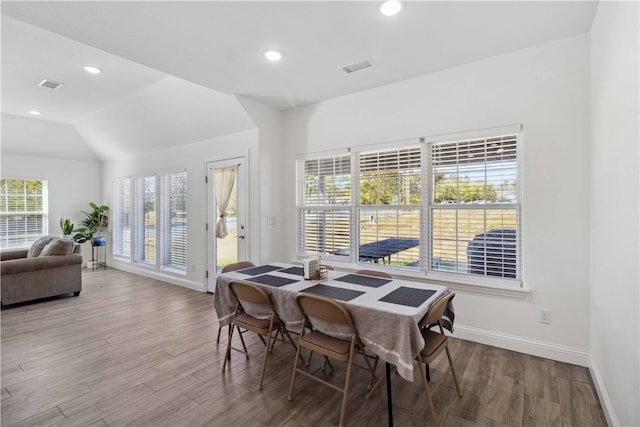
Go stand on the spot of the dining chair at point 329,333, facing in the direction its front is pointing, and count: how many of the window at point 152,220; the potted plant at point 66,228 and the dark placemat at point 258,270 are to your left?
3

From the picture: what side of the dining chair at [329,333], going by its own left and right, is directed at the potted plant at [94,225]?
left

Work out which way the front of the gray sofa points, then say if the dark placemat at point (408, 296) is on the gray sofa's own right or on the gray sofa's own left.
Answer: on the gray sofa's own left

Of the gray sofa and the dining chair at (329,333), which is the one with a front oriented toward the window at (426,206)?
the dining chair

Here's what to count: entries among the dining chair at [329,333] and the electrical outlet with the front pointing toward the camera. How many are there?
1

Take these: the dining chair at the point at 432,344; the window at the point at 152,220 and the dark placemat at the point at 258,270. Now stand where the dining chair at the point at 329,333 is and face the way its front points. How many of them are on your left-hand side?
2

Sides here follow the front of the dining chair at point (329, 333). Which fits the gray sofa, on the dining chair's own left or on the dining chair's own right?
on the dining chair's own left

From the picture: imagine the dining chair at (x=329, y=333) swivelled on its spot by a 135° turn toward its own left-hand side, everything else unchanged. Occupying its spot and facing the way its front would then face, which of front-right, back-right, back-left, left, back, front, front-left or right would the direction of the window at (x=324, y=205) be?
right

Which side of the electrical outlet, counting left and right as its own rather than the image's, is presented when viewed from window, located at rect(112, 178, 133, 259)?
right

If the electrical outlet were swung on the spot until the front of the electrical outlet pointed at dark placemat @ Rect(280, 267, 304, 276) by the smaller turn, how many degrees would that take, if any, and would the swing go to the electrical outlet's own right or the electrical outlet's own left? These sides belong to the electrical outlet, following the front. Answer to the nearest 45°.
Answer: approximately 45° to the electrical outlet's own right

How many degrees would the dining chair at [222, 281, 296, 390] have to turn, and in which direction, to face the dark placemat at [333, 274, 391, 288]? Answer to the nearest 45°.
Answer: approximately 45° to its right

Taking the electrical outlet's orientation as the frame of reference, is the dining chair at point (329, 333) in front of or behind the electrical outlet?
in front

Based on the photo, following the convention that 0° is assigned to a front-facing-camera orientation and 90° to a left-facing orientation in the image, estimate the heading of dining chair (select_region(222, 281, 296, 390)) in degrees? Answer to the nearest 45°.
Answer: approximately 225°
